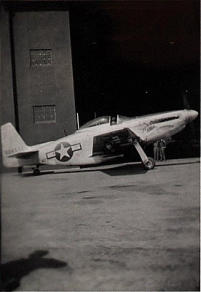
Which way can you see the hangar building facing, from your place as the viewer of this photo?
facing the viewer

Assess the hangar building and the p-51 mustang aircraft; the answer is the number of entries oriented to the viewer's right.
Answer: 1

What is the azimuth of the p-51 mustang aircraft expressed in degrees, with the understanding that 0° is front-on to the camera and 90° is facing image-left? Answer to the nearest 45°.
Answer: approximately 270°

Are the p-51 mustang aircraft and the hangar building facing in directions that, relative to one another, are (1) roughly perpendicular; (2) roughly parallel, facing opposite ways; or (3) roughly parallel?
roughly perpendicular
